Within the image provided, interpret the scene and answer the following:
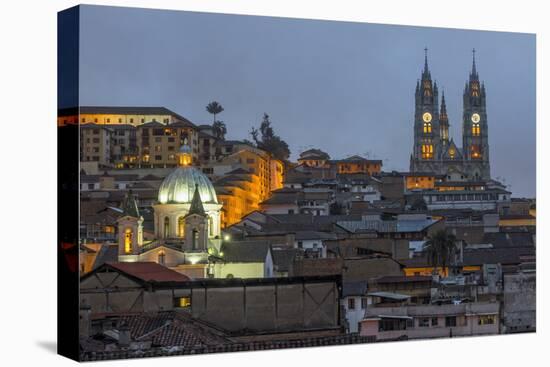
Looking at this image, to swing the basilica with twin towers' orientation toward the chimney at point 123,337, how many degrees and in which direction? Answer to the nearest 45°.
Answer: approximately 45° to its right

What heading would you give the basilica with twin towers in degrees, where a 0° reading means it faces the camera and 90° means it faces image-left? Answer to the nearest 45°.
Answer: approximately 0°

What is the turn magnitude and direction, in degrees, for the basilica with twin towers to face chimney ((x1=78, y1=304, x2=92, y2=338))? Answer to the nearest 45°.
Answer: approximately 45° to its right

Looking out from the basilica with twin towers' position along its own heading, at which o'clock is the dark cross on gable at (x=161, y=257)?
The dark cross on gable is roughly at 2 o'clock from the basilica with twin towers.
